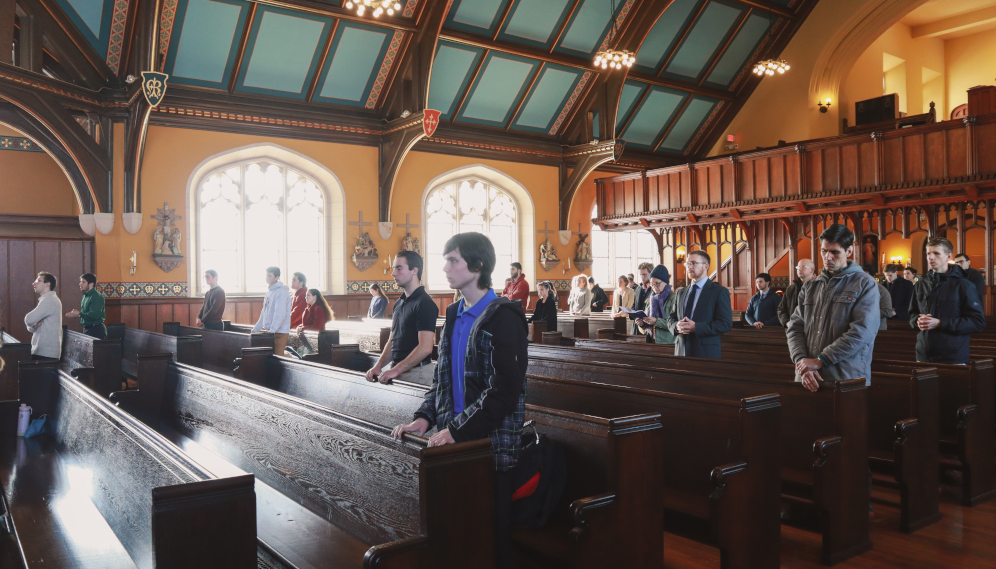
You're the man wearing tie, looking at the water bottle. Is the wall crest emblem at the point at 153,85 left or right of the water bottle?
right

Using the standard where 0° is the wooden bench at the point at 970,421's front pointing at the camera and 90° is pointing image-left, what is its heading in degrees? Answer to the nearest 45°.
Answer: approximately 45°

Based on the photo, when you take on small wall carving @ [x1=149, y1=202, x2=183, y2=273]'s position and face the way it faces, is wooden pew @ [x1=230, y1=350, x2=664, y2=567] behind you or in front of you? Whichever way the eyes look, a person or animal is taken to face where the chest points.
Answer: in front

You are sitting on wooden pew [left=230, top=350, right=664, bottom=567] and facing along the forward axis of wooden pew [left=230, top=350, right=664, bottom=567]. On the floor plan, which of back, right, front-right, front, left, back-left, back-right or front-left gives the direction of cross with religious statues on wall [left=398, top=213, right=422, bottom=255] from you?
back-right

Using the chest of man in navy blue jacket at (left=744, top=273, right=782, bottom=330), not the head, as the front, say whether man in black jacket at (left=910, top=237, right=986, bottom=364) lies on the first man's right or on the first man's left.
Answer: on the first man's left

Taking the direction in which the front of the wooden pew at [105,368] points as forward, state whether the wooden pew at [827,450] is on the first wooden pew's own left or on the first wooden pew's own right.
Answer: on the first wooden pew's own left

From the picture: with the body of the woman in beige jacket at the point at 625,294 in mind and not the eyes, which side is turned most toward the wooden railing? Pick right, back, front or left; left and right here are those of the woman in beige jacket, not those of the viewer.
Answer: back

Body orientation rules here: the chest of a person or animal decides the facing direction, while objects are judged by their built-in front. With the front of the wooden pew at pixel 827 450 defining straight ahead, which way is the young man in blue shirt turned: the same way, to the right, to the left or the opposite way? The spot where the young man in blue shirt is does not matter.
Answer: the same way

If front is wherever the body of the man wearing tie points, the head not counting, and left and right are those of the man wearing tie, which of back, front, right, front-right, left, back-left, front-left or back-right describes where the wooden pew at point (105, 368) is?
front-right

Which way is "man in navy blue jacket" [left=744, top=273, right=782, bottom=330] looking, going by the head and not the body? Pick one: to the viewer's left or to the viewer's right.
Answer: to the viewer's left

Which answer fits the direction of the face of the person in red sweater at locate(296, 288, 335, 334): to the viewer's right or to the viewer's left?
to the viewer's left

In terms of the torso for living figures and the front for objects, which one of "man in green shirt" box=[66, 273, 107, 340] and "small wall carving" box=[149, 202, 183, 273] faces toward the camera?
the small wall carving

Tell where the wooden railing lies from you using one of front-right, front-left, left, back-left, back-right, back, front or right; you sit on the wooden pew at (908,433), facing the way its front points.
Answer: back-right

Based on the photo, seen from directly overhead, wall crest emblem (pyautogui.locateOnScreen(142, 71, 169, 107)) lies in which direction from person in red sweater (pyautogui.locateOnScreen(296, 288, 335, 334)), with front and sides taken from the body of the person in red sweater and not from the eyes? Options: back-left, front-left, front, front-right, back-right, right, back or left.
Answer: front-right

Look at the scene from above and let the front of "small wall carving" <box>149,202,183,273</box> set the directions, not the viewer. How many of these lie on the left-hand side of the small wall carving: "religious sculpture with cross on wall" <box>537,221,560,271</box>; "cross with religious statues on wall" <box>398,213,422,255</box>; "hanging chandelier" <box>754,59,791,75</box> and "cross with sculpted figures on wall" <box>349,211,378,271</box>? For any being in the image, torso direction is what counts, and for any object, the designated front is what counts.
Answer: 4

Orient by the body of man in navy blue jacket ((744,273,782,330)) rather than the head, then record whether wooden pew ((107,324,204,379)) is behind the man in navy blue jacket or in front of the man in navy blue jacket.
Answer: in front

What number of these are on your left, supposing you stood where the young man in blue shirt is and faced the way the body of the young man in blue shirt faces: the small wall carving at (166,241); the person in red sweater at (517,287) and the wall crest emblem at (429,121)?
0
